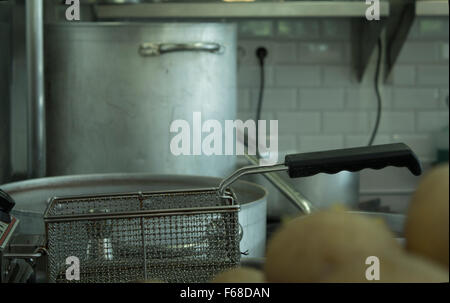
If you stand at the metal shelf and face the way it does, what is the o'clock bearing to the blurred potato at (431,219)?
The blurred potato is roughly at 12 o'clock from the metal shelf.

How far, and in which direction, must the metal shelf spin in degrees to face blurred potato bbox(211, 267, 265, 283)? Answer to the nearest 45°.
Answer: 0° — it already faces it

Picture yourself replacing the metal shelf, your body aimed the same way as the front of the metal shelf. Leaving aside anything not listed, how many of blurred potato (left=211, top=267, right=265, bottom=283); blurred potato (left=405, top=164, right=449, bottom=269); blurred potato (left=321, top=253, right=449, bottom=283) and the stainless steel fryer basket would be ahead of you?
4

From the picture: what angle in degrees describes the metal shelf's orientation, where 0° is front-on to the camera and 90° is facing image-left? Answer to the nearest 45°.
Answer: approximately 0°

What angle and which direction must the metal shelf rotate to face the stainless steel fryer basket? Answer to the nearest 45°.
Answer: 0° — it already faces it

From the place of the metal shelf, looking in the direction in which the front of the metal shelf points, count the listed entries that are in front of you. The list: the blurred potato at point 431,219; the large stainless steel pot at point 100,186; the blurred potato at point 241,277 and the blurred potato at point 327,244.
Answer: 4

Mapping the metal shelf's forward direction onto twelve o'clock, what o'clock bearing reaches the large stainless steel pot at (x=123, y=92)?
The large stainless steel pot is roughly at 1 o'clock from the metal shelf.

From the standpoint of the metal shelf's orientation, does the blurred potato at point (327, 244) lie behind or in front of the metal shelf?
in front

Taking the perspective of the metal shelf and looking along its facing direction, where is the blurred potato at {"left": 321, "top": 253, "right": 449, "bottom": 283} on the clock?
The blurred potato is roughly at 12 o'clock from the metal shelf.
